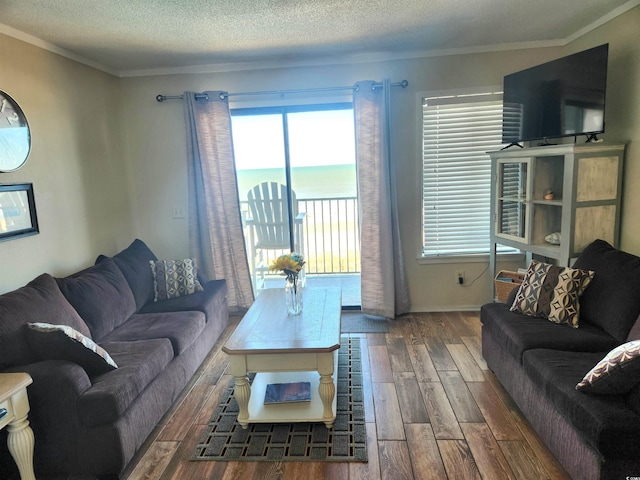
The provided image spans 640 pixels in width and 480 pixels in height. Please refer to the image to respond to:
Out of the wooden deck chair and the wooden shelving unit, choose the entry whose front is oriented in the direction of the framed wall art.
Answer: the wooden shelving unit

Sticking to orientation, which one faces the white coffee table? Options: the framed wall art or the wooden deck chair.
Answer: the framed wall art

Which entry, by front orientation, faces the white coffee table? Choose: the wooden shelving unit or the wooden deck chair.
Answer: the wooden shelving unit

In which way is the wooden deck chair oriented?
away from the camera

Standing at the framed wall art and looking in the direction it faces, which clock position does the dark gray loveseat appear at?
The dark gray loveseat is roughly at 12 o'clock from the framed wall art.

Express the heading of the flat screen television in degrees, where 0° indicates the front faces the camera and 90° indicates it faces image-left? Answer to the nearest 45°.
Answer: approximately 45°
